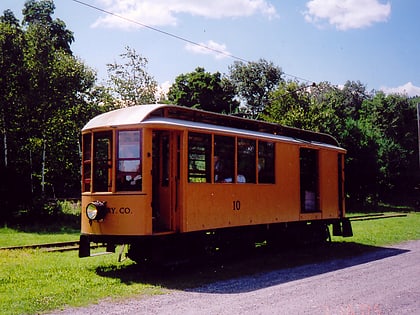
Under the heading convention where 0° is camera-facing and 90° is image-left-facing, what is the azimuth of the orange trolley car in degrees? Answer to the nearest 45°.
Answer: approximately 45°

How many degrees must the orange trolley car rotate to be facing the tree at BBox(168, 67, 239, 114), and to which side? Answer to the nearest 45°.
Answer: approximately 135° to its right

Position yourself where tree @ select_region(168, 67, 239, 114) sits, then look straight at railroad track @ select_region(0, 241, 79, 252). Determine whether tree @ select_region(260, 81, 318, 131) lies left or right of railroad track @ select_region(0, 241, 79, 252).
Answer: left

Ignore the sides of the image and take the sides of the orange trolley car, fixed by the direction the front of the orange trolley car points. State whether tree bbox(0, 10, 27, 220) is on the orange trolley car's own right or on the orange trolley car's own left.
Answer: on the orange trolley car's own right

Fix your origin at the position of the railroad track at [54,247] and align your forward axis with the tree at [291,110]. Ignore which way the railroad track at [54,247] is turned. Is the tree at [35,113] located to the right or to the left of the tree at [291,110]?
left

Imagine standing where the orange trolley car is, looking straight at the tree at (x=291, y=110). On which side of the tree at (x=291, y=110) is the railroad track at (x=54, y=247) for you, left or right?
left

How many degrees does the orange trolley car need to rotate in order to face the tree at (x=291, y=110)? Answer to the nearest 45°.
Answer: approximately 135° to its right

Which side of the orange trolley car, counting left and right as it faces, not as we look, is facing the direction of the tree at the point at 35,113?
right
